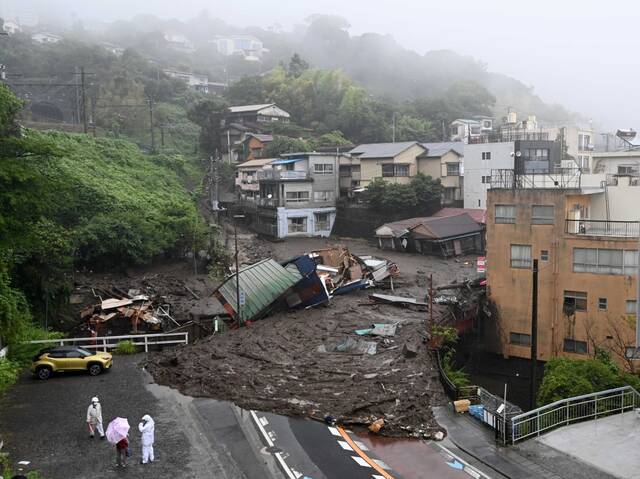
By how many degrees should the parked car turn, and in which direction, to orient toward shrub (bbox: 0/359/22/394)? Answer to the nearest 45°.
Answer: approximately 135° to its right

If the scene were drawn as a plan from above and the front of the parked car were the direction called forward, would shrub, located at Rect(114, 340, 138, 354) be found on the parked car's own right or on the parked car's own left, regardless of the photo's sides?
on the parked car's own left

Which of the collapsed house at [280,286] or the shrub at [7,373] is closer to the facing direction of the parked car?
the collapsed house

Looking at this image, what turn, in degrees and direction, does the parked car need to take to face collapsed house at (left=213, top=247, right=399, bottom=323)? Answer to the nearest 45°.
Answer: approximately 45° to its left

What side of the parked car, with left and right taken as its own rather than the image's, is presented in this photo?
right

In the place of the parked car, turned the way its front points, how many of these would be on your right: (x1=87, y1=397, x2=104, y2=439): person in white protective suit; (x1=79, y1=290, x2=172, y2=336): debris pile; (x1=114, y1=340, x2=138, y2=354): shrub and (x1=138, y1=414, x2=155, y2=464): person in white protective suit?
2

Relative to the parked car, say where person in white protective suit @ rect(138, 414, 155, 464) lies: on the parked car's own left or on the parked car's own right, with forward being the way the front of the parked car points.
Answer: on the parked car's own right

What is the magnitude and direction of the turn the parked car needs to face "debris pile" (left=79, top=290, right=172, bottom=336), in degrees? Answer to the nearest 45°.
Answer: approximately 90° to its left

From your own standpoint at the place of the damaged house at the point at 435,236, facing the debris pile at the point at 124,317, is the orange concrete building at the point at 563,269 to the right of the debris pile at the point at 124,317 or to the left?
left

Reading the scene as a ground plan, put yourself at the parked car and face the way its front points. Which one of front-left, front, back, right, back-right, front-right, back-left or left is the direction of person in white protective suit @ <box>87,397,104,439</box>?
right
